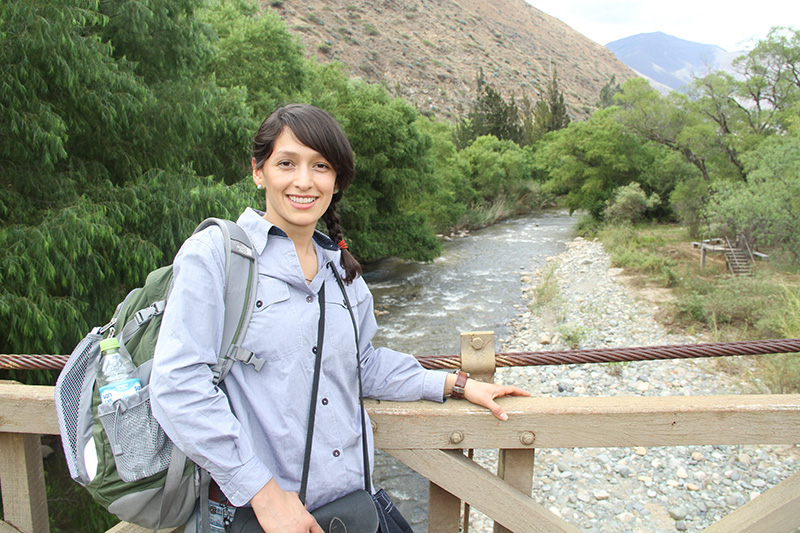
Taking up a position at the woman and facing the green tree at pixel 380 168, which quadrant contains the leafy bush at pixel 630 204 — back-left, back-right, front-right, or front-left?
front-right

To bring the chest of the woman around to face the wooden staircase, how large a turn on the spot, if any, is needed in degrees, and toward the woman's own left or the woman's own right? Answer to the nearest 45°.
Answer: approximately 90° to the woman's own left

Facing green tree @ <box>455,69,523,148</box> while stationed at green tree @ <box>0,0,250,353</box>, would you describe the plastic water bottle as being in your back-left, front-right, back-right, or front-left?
back-right

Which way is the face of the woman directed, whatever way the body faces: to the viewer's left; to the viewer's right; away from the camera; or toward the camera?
toward the camera

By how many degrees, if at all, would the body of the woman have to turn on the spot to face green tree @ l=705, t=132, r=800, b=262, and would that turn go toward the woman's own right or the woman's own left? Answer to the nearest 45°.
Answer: approximately 90° to the woman's own left

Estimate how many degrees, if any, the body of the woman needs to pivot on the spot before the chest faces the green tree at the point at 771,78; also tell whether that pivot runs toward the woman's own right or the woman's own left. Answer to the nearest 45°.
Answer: approximately 90° to the woman's own left

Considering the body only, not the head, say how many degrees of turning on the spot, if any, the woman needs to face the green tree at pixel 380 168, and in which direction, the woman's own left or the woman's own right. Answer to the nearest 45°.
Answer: approximately 135° to the woman's own left
